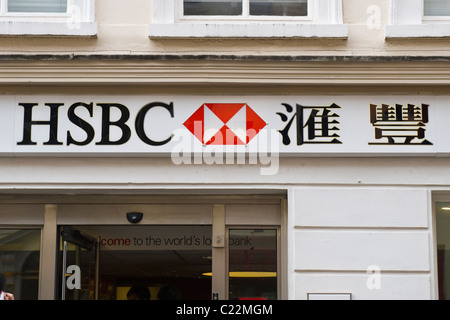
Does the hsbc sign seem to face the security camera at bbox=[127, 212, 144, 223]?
no

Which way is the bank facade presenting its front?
toward the camera
